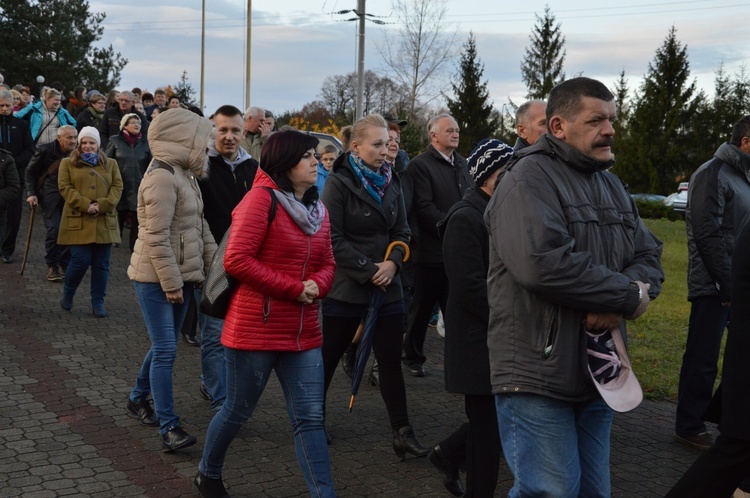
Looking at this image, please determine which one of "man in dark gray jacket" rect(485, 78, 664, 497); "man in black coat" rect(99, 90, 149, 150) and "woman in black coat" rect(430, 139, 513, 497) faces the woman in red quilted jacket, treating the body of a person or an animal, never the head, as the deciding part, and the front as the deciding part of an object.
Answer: the man in black coat

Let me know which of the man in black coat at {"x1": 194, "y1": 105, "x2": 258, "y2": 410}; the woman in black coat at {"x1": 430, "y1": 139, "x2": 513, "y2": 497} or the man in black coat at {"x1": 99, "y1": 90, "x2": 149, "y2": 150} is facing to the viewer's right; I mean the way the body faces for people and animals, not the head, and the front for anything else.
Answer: the woman in black coat

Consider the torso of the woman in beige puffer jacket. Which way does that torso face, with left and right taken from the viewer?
facing to the right of the viewer

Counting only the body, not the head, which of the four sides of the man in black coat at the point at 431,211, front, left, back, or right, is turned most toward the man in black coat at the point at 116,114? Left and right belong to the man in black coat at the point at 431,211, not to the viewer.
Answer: back

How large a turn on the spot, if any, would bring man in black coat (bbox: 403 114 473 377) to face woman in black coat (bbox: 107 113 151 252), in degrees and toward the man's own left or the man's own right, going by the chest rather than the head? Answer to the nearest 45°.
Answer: approximately 180°

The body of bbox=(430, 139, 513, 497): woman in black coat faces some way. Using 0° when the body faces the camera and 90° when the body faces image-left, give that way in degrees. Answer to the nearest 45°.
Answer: approximately 270°

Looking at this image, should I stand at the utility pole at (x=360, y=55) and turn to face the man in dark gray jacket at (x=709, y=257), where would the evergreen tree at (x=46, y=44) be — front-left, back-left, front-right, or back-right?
back-right

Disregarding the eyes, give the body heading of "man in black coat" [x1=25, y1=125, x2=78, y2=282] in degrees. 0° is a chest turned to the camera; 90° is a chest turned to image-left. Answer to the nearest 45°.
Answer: approximately 315°
